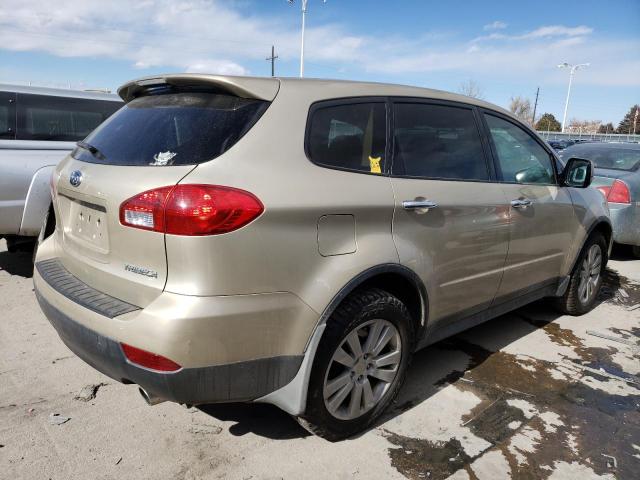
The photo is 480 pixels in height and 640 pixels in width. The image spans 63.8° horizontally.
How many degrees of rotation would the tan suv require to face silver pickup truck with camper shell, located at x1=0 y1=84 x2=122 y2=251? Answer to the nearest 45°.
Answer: approximately 90° to its left

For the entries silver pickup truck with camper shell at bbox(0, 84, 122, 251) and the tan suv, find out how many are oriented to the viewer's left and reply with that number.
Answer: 1

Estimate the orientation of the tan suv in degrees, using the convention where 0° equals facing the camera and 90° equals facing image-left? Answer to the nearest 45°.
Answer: approximately 225°

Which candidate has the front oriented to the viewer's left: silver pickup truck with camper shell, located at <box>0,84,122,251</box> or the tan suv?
the silver pickup truck with camper shell
